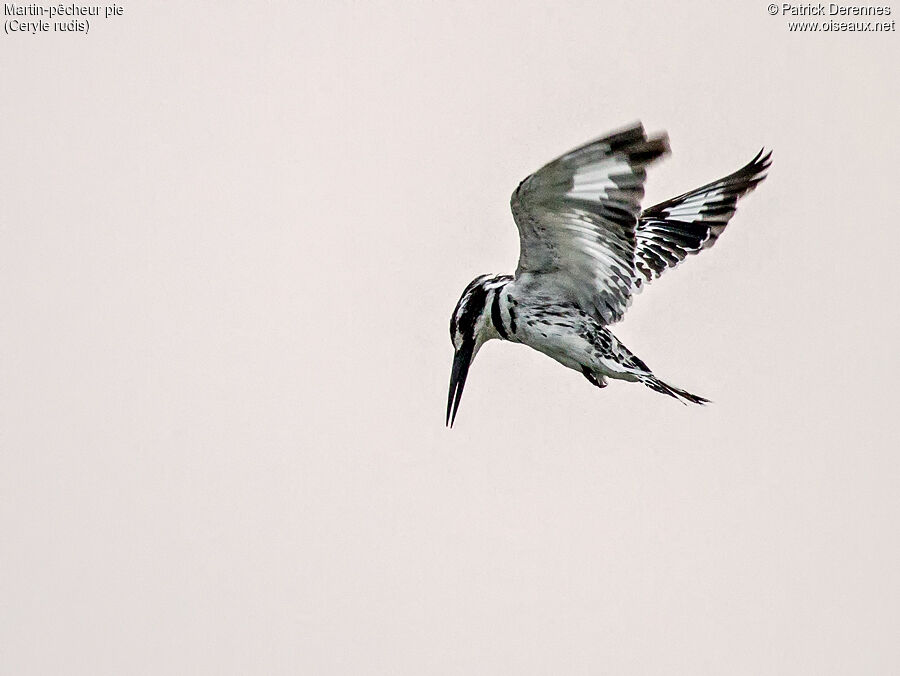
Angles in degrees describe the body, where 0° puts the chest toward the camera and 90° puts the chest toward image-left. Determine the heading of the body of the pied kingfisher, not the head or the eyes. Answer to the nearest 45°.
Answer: approximately 90°
